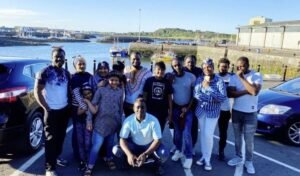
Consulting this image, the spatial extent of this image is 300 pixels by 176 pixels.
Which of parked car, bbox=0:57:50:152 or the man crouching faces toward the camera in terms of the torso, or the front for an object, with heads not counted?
the man crouching

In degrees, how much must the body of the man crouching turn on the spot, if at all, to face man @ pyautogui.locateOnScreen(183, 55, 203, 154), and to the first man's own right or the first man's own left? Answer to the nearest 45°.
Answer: approximately 135° to the first man's own left

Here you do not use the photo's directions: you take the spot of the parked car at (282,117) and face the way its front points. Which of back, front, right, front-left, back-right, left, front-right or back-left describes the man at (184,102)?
front

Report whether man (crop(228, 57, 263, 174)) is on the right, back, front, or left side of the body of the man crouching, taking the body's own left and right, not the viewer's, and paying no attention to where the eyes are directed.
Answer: left

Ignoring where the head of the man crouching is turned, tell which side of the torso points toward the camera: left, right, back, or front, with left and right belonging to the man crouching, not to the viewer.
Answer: front

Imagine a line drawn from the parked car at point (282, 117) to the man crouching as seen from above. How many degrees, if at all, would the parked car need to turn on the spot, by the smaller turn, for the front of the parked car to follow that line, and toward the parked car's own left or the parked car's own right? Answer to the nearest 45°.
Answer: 0° — it already faces them

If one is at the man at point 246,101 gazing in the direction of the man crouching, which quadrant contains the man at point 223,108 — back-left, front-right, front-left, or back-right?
front-right

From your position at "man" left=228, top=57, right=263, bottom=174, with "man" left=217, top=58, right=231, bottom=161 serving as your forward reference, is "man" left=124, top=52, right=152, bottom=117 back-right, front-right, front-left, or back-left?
front-left

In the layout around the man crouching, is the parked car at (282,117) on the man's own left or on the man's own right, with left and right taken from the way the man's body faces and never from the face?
on the man's own left

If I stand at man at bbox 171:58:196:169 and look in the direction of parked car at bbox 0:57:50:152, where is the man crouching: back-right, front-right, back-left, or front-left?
front-left
